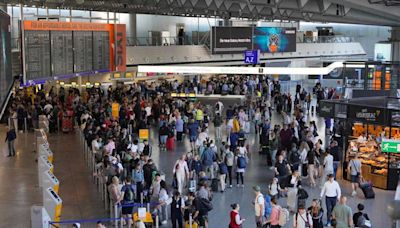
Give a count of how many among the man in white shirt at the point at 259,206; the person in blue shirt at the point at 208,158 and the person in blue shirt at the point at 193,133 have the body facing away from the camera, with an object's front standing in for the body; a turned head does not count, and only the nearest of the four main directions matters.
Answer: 2

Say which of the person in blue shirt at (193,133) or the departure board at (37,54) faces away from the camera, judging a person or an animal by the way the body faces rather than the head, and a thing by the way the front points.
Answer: the person in blue shirt

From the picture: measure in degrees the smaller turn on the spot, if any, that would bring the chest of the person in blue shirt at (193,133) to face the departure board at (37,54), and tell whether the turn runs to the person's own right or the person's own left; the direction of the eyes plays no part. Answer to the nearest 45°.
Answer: approximately 90° to the person's own left

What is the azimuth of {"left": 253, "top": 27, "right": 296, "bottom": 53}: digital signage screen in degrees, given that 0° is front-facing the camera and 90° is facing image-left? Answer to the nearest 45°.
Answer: approximately 0°

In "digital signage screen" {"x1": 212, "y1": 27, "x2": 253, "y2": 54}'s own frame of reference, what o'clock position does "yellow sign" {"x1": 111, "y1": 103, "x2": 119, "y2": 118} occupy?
The yellow sign is roughly at 1 o'clock from the digital signage screen.

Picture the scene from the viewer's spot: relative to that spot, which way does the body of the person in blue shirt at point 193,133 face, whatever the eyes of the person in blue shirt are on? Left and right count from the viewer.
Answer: facing away from the viewer

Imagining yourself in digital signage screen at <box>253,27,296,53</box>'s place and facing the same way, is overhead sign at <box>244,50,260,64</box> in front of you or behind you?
in front

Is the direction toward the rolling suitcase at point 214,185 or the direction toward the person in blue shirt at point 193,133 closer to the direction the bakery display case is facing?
the rolling suitcase

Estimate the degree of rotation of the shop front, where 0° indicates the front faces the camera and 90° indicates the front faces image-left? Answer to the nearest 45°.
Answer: approximately 45°

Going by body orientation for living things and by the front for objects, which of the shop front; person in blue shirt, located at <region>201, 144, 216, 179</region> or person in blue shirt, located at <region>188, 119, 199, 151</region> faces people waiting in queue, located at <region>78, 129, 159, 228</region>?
the shop front

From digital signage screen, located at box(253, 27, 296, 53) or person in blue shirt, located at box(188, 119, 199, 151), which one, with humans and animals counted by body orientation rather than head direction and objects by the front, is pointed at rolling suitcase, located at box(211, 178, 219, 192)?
the digital signage screen

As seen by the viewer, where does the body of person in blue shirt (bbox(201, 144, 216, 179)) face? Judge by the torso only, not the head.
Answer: away from the camera
